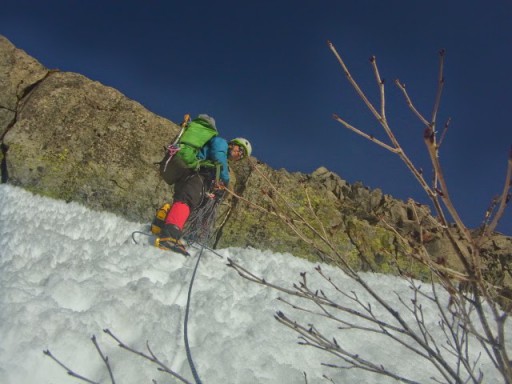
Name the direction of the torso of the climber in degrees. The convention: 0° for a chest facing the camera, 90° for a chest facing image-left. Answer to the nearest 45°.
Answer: approximately 270°
